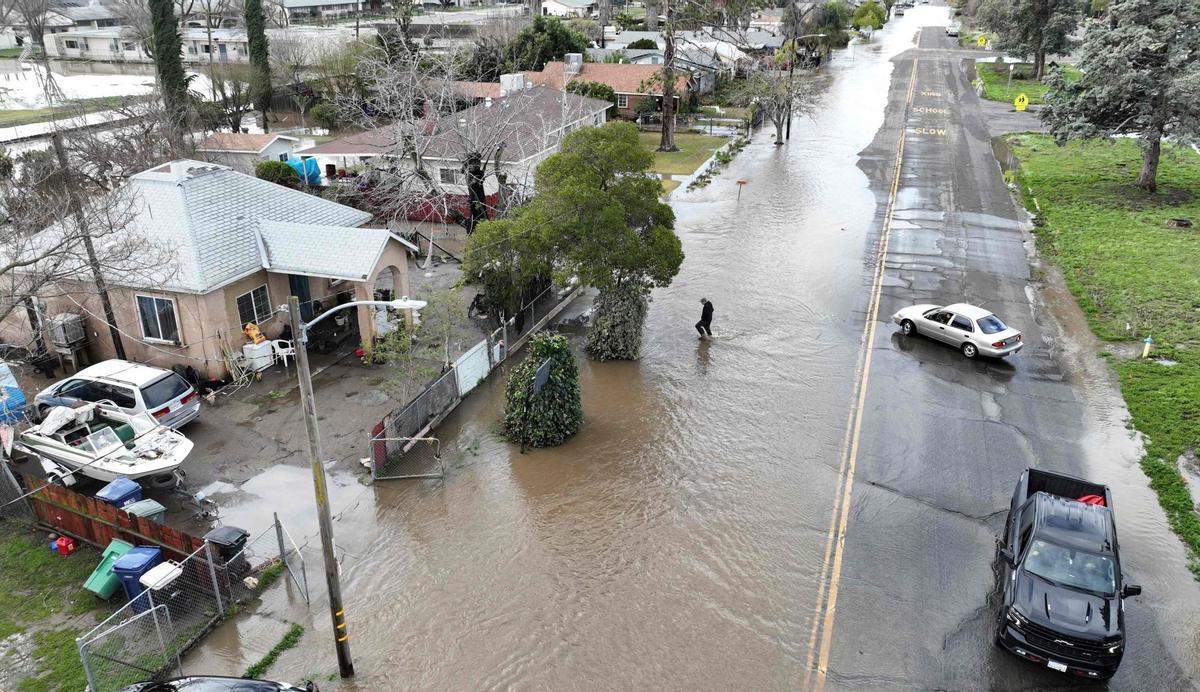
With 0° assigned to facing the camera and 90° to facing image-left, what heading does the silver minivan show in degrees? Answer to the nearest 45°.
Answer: approximately 135°

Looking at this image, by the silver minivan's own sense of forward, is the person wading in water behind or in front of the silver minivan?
behind

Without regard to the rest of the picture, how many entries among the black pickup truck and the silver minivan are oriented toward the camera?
1

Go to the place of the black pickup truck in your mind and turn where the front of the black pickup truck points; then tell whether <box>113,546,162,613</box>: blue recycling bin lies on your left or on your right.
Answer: on your right

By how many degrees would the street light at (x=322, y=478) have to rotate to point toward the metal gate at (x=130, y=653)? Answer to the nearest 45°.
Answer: approximately 180°

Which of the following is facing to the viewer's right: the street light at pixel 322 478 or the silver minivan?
the street light

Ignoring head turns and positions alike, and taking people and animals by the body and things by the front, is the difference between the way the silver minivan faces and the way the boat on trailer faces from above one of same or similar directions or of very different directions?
very different directions

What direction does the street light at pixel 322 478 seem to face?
to the viewer's right

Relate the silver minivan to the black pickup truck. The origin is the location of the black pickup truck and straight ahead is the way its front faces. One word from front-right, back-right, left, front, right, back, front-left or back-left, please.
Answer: right

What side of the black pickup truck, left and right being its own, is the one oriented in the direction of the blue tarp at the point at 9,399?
right

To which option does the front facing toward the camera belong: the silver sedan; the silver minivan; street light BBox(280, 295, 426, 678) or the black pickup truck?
the black pickup truck

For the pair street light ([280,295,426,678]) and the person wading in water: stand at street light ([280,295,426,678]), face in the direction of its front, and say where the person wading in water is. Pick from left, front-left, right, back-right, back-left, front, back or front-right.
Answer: front-left

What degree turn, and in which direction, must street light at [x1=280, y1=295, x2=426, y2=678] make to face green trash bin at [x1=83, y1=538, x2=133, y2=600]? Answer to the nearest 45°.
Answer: approximately 135° to its left

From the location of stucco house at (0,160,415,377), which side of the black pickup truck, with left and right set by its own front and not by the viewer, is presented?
right
